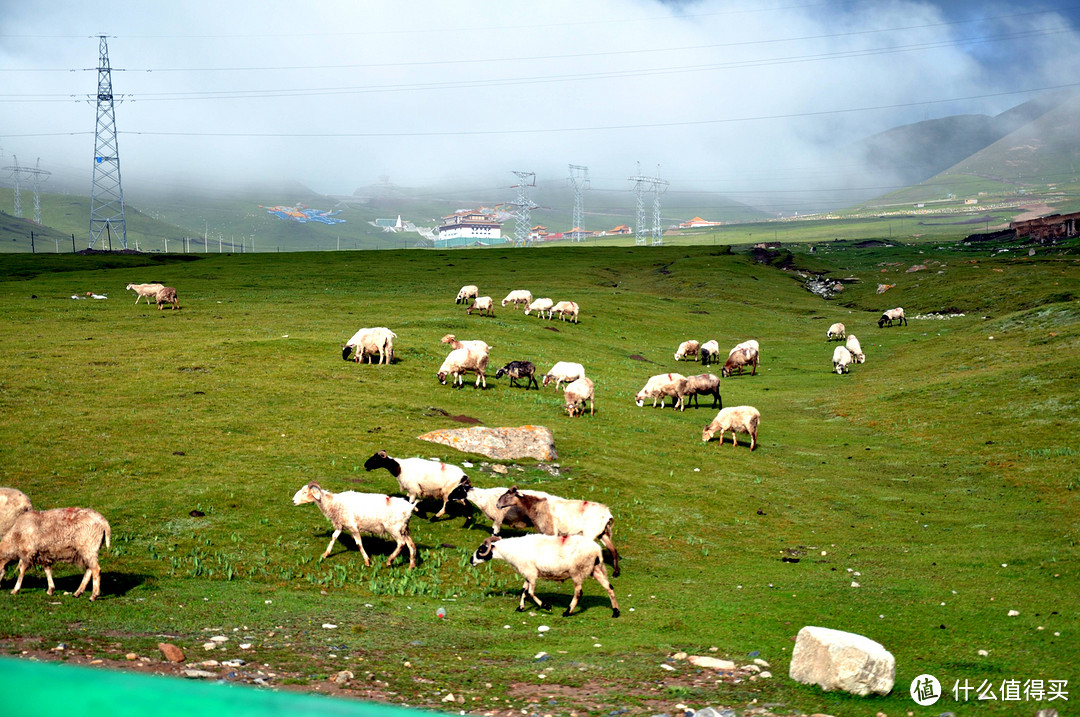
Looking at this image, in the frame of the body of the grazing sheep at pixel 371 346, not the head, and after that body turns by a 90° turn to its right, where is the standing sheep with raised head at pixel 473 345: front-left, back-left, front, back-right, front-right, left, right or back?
right

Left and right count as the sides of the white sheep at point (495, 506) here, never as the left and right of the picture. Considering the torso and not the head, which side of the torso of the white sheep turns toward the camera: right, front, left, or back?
left

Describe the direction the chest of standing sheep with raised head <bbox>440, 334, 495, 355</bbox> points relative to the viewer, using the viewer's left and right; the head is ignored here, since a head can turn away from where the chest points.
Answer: facing to the left of the viewer

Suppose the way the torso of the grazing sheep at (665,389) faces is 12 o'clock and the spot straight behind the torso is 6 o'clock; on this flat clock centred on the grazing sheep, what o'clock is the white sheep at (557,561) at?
The white sheep is roughly at 9 o'clock from the grazing sheep.

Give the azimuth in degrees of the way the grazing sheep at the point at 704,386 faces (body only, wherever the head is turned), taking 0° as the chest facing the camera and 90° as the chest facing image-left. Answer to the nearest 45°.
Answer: approximately 90°

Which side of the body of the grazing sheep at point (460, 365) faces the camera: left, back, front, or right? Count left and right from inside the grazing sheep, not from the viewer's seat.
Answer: left

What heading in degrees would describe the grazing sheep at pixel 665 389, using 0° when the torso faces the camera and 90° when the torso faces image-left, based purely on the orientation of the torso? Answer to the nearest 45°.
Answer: approximately 90°

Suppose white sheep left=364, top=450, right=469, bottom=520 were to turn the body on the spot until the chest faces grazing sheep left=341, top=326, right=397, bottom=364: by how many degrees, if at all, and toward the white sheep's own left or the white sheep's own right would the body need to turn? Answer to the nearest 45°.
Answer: approximately 90° to the white sheep's own right

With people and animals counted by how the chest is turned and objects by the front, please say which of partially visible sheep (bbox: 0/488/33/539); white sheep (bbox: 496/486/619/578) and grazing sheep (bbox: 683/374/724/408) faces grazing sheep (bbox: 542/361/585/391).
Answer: grazing sheep (bbox: 683/374/724/408)

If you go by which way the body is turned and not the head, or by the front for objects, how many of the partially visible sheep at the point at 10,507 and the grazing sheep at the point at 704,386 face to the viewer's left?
2

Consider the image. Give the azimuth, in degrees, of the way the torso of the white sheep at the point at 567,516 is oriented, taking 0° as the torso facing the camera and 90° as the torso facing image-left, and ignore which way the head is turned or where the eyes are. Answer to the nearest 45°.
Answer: approximately 90°

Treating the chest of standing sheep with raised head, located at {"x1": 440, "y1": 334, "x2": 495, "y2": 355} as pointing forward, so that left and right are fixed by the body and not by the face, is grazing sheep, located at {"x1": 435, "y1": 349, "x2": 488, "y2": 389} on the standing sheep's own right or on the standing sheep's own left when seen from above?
on the standing sheep's own left
